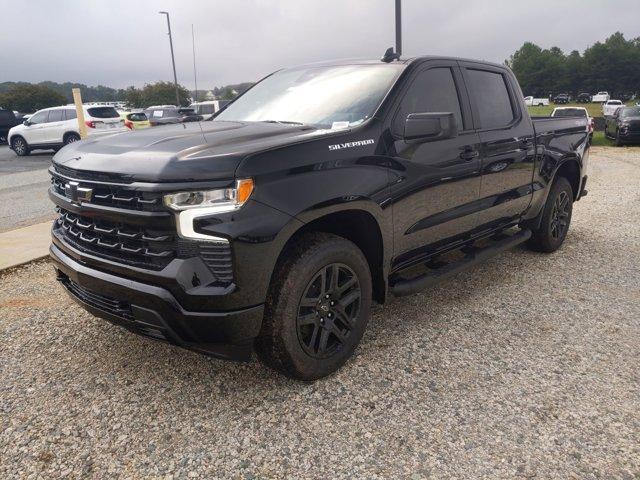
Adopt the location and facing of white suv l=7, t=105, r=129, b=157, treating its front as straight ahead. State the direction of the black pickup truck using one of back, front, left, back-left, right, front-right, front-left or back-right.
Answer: back-left

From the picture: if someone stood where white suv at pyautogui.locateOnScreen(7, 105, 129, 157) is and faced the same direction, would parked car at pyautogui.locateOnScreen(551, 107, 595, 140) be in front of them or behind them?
behind

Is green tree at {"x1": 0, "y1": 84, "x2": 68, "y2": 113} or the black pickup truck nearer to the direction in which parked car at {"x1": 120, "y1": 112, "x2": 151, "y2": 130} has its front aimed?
the green tree

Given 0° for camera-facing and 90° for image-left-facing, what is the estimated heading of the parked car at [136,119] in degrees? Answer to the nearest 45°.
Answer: approximately 135°
